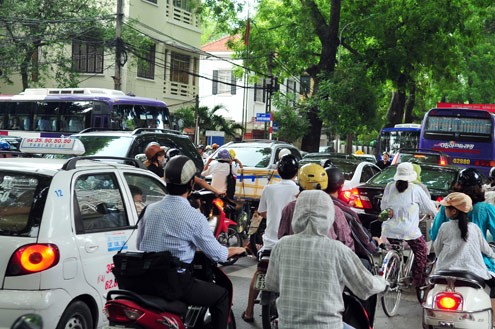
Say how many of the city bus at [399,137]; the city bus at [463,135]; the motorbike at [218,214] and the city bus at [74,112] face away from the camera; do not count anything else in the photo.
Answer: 1

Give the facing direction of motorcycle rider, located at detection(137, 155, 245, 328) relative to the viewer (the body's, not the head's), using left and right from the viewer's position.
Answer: facing away from the viewer and to the right of the viewer

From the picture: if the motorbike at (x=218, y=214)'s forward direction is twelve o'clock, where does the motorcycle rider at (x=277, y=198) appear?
The motorcycle rider is roughly at 1 o'clock from the motorbike.

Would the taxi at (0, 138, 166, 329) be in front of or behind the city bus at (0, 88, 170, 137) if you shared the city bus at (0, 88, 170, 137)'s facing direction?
in front

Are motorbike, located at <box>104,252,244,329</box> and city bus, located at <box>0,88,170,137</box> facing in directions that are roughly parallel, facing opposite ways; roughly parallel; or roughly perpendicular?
roughly perpendicular

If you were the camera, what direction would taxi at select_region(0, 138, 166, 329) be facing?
facing away from the viewer and to the right of the viewer

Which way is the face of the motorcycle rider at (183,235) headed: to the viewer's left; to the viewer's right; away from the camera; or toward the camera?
away from the camera

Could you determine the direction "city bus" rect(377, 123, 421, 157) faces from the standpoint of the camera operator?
facing the viewer and to the left of the viewer

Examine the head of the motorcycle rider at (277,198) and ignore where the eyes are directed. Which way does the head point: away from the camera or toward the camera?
away from the camera
